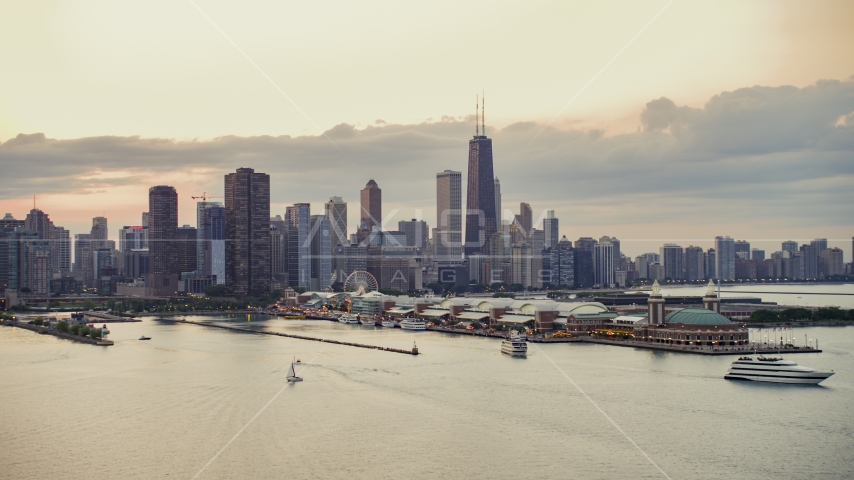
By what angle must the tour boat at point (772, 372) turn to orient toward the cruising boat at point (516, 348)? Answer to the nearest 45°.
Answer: approximately 135° to its left

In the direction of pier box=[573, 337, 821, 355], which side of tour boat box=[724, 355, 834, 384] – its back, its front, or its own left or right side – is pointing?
left

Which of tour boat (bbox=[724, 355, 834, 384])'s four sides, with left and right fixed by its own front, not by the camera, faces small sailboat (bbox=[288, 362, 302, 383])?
back

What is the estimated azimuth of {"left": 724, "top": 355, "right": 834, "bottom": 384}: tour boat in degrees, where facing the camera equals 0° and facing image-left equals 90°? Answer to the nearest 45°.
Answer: approximately 270°

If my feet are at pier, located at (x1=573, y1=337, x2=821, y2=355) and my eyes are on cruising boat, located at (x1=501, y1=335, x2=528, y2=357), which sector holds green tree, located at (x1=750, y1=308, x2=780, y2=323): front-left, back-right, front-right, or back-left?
back-right

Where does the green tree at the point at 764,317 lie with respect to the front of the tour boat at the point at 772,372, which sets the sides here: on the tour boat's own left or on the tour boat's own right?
on the tour boat's own left

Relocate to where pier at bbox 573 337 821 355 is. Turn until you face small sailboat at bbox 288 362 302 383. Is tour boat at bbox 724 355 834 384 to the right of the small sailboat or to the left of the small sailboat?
left
